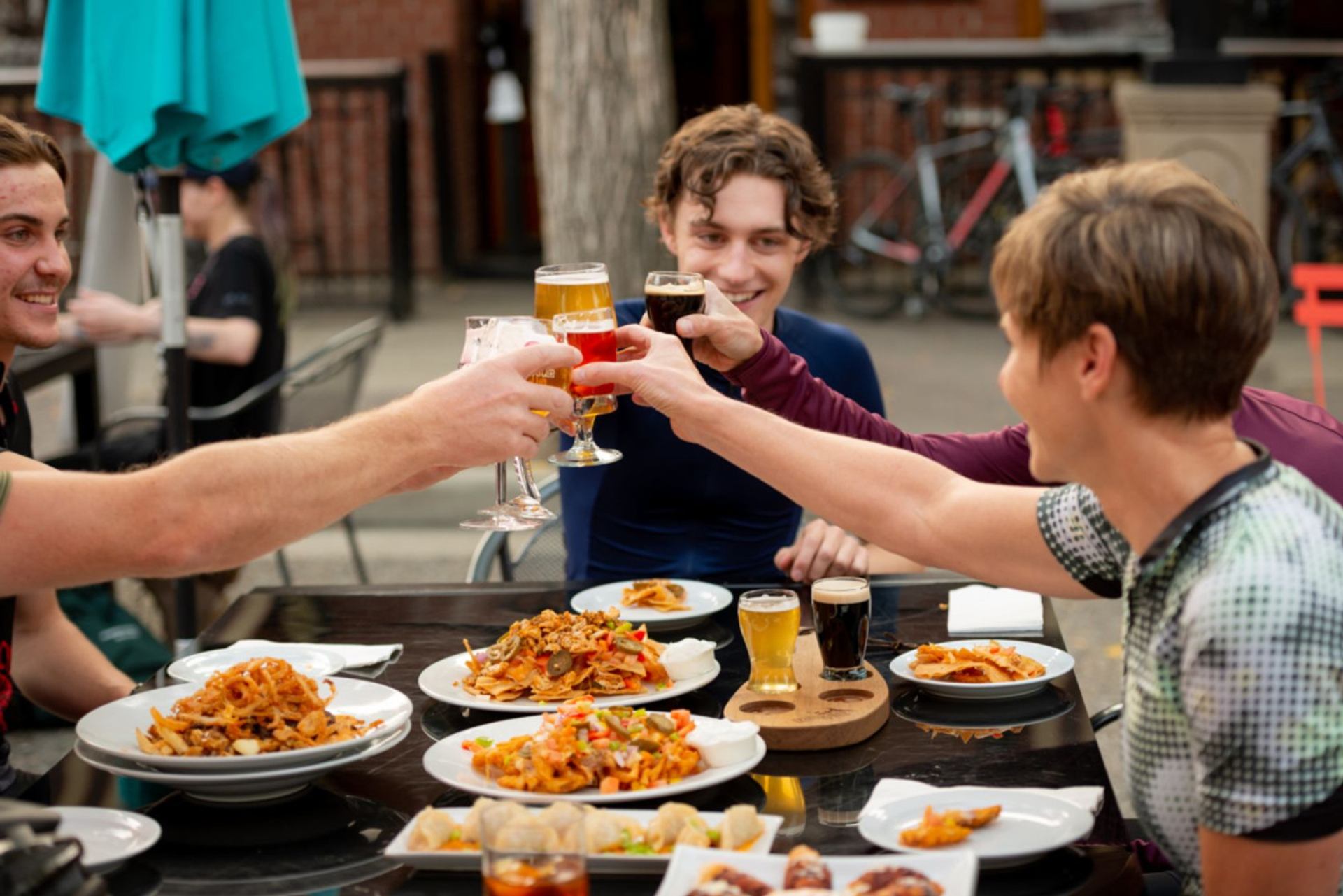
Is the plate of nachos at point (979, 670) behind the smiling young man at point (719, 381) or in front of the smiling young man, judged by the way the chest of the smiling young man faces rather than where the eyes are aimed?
in front

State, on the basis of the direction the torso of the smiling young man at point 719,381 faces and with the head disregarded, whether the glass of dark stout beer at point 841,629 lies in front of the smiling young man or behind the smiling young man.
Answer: in front

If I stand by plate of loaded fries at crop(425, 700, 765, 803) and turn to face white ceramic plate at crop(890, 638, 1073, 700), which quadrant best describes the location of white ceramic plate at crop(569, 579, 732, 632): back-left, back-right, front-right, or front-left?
front-left

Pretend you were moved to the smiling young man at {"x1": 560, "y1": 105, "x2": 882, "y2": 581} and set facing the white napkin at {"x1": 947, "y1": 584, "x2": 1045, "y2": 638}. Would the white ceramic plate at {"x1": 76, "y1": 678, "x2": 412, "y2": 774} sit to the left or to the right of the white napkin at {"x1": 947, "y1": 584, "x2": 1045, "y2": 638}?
right

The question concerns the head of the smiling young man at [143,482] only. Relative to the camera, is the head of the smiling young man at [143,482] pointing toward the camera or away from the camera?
toward the camera

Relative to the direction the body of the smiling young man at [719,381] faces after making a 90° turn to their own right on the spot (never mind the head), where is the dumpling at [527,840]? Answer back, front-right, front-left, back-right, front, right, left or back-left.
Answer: left

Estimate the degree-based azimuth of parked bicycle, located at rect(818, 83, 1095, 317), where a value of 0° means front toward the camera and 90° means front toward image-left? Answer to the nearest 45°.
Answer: approximately 270°

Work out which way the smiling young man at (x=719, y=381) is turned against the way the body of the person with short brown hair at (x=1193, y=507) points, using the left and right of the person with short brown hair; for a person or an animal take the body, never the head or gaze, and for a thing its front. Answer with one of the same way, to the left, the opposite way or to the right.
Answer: to the left

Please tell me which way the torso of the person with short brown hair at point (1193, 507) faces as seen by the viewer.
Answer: to the viewer's left

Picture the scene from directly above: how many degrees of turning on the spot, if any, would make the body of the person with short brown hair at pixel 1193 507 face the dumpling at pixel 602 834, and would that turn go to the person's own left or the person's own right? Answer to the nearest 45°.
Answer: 0° — they already face it

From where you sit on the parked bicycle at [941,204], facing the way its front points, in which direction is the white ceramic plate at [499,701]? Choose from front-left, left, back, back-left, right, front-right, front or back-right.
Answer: right

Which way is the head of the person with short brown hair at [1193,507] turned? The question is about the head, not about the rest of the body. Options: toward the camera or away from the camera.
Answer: away from the camera

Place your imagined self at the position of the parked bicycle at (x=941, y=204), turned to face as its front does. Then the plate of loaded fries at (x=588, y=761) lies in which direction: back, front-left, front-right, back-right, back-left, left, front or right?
right

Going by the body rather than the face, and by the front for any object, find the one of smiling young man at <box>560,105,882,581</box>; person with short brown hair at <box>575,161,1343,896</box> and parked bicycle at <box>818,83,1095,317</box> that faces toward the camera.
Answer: the smiling young man

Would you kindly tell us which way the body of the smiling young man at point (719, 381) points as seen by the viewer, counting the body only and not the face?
toward the camera
